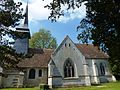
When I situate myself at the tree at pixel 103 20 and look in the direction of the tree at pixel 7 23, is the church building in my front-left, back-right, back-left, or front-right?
front-right

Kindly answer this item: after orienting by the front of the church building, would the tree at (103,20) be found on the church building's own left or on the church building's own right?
on the church building's own left
